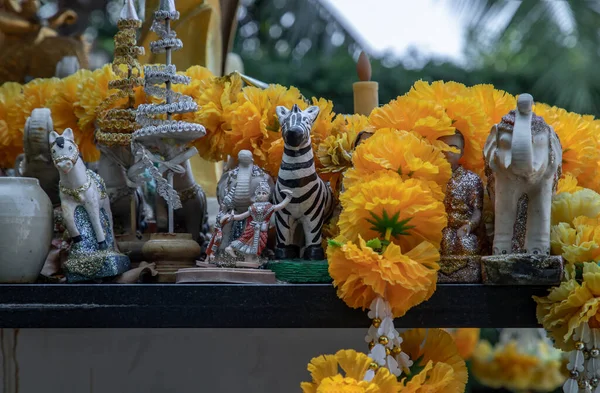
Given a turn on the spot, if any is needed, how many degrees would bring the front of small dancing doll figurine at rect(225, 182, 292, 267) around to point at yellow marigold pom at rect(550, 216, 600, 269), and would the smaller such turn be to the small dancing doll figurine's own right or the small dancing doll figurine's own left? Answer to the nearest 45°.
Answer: approximately 90° to the small dancing doll figurine's own left

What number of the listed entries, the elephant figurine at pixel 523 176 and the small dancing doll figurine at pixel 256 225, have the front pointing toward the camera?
2

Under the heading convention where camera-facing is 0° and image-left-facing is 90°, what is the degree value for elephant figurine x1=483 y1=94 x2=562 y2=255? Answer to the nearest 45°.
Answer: approximately 0°

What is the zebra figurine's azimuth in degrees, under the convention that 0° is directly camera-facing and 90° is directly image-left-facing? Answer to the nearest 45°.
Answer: approximately 0°

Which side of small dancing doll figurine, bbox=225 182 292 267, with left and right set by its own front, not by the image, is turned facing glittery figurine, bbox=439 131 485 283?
left

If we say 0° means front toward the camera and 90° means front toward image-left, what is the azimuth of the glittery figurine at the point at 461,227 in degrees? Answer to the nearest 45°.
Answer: approximately 45°
